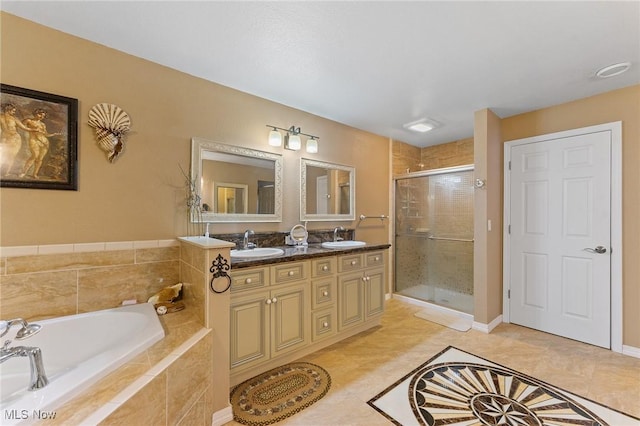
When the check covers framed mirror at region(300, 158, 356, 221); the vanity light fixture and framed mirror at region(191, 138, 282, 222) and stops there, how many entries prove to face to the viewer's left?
0

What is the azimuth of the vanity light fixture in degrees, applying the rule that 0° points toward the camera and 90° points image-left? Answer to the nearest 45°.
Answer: approximately 315°

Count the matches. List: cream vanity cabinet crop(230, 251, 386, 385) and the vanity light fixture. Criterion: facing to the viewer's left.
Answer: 0

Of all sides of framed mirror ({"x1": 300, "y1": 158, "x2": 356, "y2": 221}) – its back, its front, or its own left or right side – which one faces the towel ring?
right

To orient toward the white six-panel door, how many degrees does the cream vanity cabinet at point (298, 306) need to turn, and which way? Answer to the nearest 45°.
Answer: approximately 45° to its left

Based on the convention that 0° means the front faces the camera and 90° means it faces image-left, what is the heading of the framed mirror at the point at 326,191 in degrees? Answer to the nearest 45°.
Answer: approximately 315°

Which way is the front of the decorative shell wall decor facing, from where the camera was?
facing the viewer
